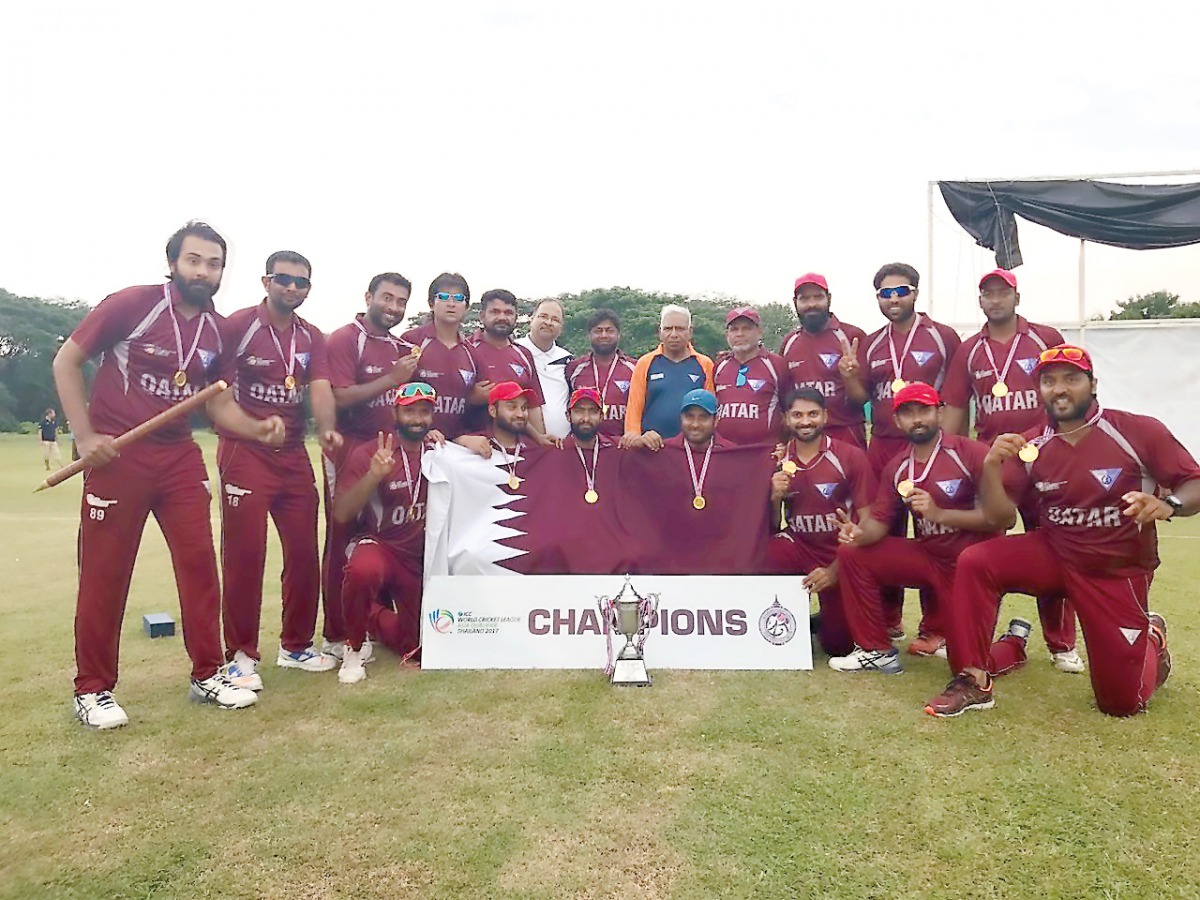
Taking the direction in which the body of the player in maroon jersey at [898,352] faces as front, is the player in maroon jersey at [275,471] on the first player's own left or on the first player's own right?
on the first player's own right

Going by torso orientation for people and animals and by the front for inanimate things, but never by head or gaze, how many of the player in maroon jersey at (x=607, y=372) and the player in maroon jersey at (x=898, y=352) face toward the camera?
2

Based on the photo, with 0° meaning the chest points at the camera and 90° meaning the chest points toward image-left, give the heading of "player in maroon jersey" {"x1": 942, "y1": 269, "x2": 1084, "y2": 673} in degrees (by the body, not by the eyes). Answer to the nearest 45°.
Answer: approximately 0°

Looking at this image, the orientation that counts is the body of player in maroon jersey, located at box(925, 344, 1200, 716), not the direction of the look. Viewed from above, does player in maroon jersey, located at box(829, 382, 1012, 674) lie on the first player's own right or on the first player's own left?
on the first player's own right

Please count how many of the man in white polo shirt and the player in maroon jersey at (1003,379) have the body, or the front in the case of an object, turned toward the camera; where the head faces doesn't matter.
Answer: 2

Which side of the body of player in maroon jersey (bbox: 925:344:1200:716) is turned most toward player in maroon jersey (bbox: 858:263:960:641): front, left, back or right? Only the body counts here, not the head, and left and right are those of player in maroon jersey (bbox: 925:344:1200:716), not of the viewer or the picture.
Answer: right

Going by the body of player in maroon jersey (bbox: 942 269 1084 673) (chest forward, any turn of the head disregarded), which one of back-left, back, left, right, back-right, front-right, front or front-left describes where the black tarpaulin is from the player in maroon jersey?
back

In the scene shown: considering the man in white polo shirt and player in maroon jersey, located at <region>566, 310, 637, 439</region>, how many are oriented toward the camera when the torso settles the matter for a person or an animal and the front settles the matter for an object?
2

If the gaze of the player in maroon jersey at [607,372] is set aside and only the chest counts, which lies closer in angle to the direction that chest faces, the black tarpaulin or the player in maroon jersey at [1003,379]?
the player in maroon jersey
